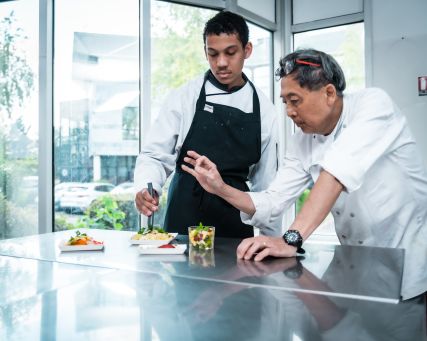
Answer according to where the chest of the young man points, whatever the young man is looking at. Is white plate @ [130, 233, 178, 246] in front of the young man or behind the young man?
in front

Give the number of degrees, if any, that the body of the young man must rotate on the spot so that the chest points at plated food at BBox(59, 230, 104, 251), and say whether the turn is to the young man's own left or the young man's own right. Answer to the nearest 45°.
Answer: approximately 45° to the young man's own right

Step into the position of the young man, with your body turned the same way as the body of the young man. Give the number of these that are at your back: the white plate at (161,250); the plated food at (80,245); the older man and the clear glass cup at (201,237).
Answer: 0

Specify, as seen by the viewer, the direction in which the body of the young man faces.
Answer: toward the camera

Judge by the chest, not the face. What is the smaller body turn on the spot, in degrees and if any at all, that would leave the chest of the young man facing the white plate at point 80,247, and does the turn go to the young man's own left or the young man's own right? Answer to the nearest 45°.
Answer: approximately 45° to the young man's own right
